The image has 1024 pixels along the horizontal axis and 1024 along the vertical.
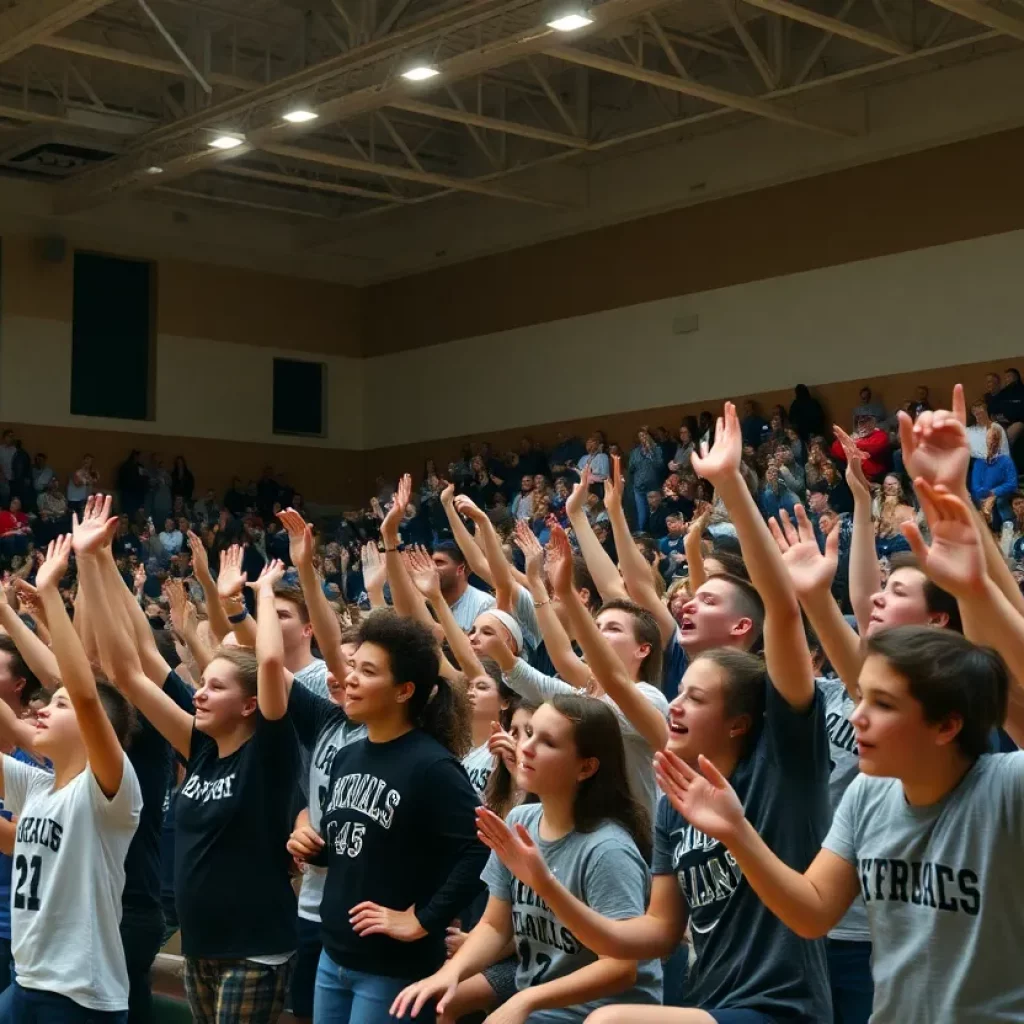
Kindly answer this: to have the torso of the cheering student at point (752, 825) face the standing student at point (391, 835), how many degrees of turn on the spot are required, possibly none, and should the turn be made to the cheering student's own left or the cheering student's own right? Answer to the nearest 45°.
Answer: approximately 90° to the cheering student's own right

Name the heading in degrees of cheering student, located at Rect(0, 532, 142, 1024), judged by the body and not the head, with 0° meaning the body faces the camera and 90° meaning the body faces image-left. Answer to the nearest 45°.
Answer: approximately 45°

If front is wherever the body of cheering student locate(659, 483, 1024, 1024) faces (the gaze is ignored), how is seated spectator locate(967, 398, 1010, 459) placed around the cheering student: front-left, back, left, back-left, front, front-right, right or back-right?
back-right

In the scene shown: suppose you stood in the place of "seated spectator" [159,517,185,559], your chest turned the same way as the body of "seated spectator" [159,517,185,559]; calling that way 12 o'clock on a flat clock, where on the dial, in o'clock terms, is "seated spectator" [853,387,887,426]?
"seated spectator" [853,387,887,426] is roughly at 10 o'clock from "seated spectator" [159,517,185,559].

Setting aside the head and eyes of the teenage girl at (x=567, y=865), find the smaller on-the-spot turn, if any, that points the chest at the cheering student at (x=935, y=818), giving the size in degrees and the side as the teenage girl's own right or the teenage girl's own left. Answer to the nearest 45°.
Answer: approximately 90° to the teenage girl's own left

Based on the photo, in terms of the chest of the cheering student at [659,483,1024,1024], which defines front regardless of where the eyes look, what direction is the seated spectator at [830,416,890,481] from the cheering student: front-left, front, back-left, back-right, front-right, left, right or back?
back-right

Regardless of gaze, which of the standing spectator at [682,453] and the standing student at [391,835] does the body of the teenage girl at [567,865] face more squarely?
the standing student

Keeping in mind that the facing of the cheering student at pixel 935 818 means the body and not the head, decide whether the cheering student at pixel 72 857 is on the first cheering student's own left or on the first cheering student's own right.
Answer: on the first cheering student's own right
